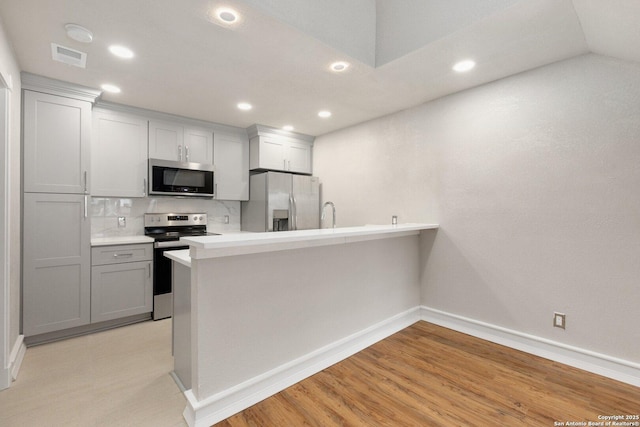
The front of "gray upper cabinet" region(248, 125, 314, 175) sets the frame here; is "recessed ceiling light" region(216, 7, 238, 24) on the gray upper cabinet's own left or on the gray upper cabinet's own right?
on the gray upper cabinet's own right

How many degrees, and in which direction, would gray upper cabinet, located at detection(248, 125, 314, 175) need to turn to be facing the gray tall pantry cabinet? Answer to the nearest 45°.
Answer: approximately 90° to its right

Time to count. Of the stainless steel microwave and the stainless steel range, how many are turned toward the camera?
2

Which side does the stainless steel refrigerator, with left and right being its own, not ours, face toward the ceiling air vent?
right

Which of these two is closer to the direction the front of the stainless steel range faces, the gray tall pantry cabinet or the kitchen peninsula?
the kitchen peninsula

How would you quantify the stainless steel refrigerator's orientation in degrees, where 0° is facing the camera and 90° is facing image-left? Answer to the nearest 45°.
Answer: approximately 315°

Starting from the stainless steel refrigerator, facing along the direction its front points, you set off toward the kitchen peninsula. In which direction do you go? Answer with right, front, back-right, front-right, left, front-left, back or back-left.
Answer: front-right

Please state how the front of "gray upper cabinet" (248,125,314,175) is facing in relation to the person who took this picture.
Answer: facing the viewer and to the right of the viewer

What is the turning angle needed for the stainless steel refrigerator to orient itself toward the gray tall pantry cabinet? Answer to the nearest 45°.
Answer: approximately 90° to its right

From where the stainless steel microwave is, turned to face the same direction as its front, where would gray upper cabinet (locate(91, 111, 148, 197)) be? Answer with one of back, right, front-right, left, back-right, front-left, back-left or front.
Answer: right

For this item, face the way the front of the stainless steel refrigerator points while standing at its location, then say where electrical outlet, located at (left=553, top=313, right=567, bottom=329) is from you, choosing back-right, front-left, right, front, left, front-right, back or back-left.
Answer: front
